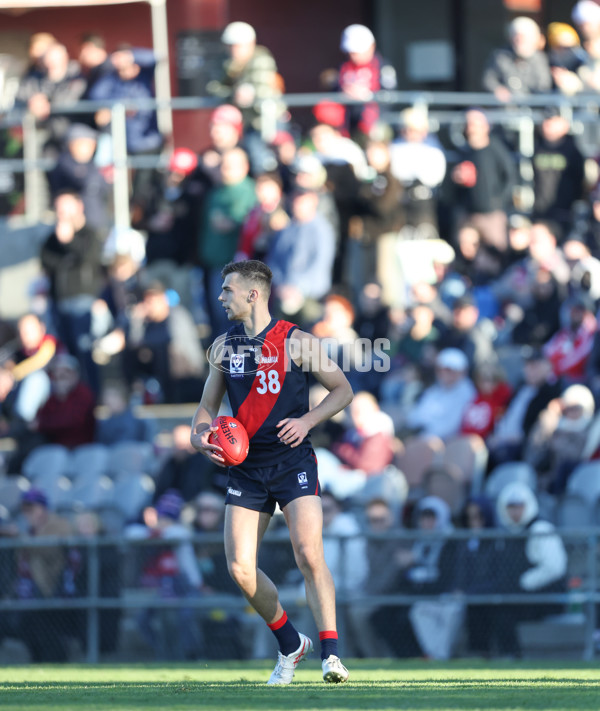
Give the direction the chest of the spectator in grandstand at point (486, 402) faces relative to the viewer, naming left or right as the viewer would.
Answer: facing the viewer and to the left of the viewer

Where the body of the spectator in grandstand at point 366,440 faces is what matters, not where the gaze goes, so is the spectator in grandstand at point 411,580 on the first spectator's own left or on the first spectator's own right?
on the first spectator's own left

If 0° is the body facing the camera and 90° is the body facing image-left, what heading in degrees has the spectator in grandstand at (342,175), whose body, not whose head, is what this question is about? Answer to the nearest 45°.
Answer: approximately 45°

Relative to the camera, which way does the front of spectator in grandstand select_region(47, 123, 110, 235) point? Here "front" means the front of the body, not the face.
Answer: toward the camera

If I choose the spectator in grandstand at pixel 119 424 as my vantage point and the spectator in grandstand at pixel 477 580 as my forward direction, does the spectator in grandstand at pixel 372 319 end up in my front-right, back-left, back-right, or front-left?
front-left

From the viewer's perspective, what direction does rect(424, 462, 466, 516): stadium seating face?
toward the camera

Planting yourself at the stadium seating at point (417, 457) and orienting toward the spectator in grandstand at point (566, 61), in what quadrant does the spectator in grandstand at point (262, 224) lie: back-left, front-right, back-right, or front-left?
front-left

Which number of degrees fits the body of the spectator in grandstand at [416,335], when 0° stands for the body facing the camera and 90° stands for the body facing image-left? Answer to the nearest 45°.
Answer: approximately 0°

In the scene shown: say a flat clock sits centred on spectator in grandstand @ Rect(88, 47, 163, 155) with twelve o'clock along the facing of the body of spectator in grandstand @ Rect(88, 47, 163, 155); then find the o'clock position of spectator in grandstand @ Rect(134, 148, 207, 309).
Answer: spectator in grandstand @ Rect(134, 148, 207, 309) is roughly at 12 o'clock from spectator in grandstand @ Rect(88, 47, 163, 155).

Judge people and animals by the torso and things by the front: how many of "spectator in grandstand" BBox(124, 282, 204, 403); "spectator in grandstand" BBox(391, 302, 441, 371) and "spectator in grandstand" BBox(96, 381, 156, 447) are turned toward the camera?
3

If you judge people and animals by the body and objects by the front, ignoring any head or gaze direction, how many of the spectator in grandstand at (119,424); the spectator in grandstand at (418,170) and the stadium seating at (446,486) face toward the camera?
3

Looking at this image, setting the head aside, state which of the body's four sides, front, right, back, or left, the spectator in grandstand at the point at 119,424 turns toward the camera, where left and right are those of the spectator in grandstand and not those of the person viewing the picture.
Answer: front

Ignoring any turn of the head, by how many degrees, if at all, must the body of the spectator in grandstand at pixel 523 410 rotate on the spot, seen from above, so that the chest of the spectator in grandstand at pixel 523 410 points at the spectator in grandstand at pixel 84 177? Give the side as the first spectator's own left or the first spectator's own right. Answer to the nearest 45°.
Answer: approximately 90° to the first spectator's own right

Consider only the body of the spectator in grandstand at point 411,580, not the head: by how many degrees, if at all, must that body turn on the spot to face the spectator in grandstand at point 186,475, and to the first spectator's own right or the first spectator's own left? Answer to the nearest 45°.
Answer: approximately 90° to the first spectator's own right
